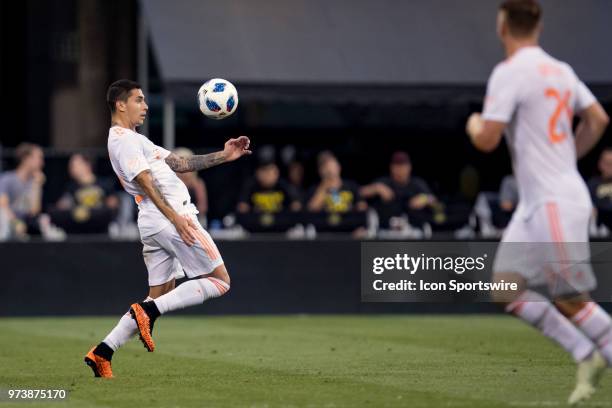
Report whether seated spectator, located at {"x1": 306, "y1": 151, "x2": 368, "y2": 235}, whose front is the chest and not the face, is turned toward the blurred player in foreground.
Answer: yes

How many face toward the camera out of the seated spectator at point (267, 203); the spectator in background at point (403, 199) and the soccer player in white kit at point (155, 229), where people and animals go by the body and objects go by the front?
2

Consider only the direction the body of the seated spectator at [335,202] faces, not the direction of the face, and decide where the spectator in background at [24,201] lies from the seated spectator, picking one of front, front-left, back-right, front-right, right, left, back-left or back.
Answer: right

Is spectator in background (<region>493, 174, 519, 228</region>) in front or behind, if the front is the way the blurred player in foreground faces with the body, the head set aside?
in front

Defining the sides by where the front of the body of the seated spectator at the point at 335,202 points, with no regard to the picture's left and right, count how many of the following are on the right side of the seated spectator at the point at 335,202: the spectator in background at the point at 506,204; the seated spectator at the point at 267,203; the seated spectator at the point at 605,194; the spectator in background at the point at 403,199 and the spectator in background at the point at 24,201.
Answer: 2

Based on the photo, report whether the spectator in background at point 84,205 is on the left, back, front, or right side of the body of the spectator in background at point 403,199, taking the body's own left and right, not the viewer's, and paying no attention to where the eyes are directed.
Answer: right

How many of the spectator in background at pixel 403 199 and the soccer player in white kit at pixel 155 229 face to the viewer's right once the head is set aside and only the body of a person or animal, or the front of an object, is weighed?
1

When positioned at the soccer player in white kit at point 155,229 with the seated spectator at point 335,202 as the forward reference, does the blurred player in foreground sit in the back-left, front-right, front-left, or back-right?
back-right

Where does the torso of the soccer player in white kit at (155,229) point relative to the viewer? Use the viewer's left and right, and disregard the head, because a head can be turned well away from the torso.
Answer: facing to the right of the viewer

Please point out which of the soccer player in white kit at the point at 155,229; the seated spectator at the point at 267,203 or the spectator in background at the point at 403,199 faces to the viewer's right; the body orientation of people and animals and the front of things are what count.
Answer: the soccer player in white kit

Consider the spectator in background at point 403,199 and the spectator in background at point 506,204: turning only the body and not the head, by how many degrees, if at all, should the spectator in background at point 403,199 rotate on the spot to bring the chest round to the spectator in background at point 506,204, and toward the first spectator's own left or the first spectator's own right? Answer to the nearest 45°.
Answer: approximately 90° to the first spectator's own left
